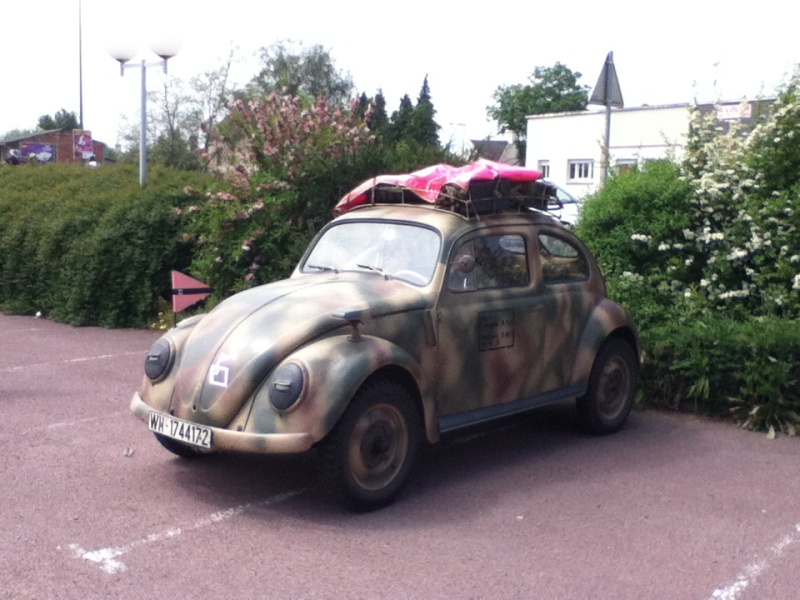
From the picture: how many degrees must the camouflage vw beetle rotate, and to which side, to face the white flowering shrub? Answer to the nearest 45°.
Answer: approximately 180°

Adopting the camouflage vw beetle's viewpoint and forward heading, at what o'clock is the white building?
The white building is roughly at 5 o'clock from the camouflage vw beetle.

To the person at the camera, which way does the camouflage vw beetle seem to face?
facing the viewer and to the left of the viewer

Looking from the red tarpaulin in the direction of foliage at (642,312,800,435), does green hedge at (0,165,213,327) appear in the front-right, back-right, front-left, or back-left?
back-left

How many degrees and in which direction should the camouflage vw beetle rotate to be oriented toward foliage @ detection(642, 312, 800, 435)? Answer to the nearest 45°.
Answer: approximately 180°

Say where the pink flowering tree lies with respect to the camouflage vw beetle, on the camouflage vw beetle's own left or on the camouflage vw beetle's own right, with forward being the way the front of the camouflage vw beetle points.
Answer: on the camouflage vw beetle's own right

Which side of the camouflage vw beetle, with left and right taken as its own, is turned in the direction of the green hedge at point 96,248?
right

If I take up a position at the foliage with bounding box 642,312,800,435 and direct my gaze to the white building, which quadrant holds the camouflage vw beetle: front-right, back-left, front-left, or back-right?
back-left

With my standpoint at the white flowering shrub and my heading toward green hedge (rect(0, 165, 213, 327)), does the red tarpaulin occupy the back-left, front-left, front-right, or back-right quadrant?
front-left
